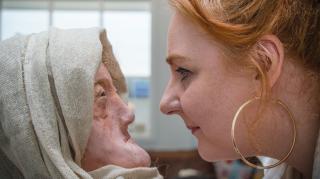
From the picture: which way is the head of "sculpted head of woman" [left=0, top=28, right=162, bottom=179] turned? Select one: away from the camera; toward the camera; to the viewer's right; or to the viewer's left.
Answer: to the viewer's right

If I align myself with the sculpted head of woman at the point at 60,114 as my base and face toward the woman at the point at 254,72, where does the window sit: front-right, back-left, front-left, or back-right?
back-left

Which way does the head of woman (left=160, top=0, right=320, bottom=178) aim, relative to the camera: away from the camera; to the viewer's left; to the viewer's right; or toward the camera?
to the viewer's left

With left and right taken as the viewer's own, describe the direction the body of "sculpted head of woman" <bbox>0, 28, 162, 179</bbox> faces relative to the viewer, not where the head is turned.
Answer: facing to the right of the viewer
